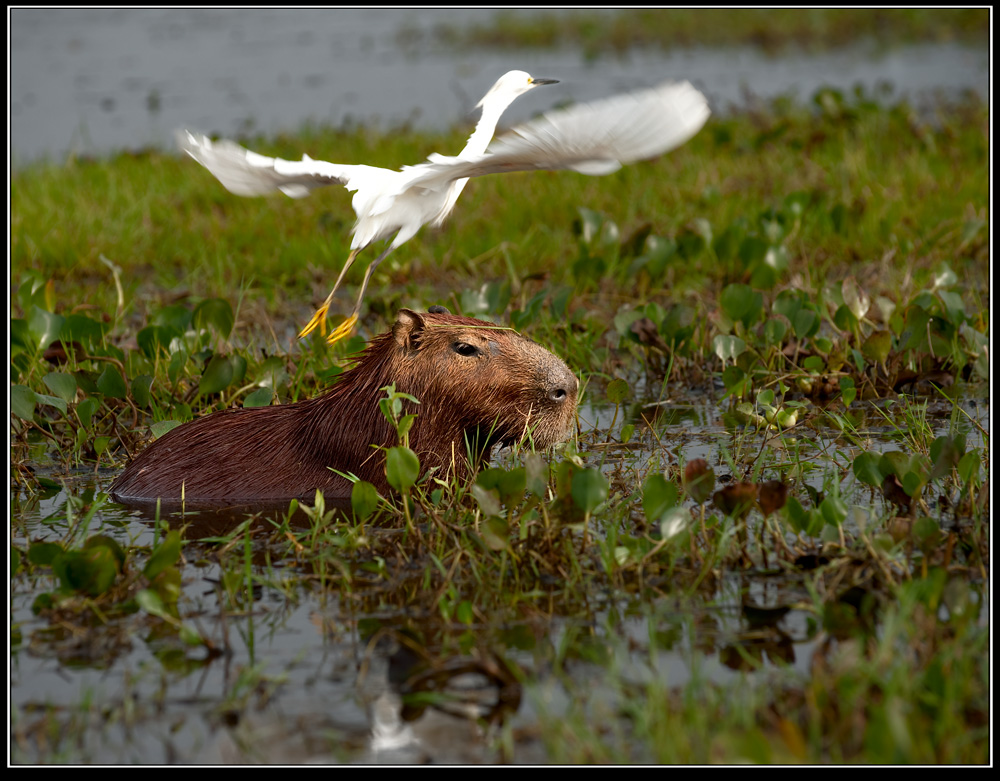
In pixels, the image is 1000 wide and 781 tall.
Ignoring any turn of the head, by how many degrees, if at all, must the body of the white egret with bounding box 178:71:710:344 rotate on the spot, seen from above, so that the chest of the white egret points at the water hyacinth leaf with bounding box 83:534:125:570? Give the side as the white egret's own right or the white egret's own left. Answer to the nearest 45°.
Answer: approximately 180°

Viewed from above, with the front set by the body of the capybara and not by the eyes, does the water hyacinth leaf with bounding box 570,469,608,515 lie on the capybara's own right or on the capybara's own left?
on the capybara's own right

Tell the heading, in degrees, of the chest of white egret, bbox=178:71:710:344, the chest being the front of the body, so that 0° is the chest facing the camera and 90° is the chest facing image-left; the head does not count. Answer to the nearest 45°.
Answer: approximately 225°

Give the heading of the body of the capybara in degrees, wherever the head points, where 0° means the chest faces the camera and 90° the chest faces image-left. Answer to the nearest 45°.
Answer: approximately 270°

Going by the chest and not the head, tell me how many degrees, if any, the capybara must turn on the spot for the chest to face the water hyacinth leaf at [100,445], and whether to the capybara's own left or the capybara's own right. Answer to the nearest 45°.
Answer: approximately 135° to the capybara's own left

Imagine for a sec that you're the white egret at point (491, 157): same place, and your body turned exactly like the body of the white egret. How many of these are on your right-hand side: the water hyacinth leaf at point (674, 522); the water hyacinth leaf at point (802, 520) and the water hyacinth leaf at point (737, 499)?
3

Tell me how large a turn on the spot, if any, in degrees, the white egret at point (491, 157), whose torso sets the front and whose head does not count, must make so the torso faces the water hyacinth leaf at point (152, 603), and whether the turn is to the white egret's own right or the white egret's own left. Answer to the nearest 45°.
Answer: approximately 180°

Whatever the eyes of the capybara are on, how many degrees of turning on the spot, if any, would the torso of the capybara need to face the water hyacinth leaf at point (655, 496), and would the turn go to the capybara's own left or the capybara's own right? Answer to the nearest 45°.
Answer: approximately 45° to the capybara's own right

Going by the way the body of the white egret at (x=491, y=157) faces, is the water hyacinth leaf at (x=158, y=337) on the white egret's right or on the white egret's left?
on the white egret's left

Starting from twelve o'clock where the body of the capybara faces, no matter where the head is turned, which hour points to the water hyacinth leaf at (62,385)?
The water hyacinth leaf is roughly at 7 o'clock from the capybara.

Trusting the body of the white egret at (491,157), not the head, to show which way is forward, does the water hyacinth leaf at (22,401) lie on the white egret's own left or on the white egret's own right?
on the white egret's own left
